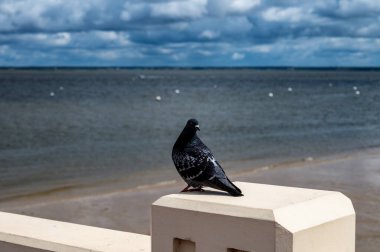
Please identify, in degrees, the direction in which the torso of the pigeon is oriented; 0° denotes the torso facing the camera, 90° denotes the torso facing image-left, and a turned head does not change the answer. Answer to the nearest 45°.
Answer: approximately 90°
